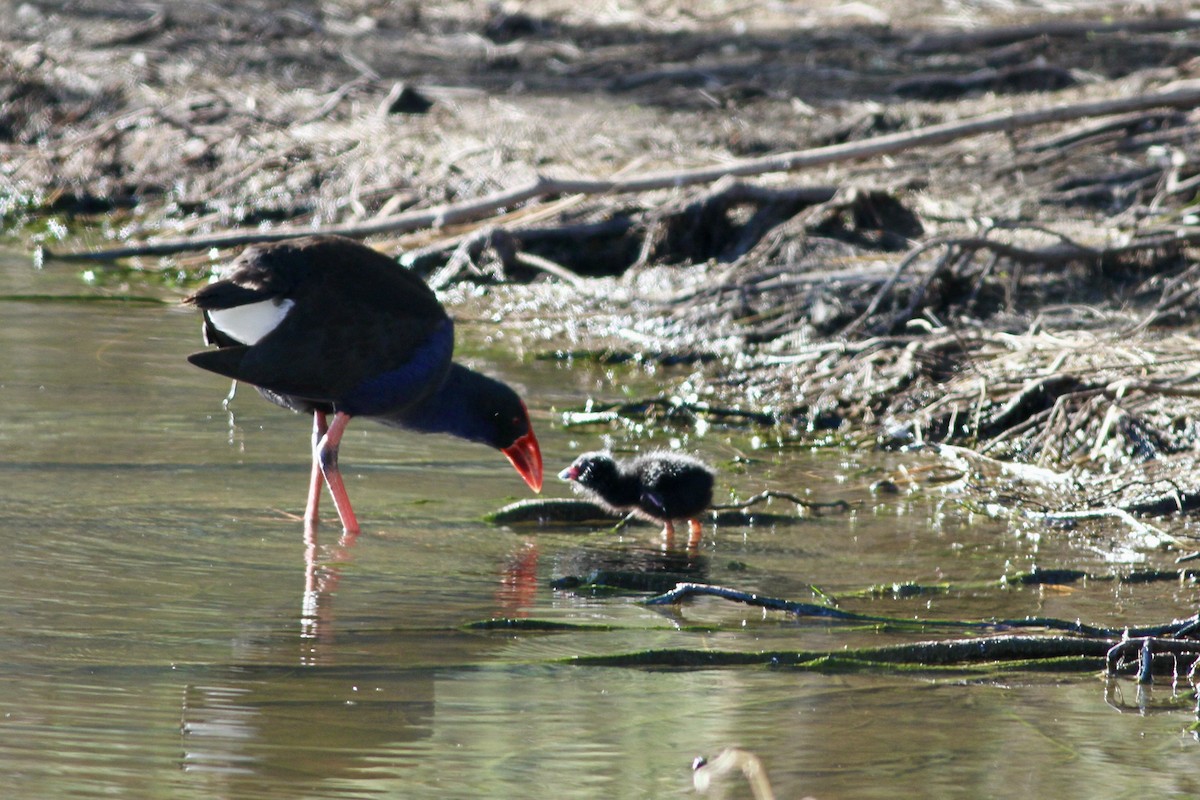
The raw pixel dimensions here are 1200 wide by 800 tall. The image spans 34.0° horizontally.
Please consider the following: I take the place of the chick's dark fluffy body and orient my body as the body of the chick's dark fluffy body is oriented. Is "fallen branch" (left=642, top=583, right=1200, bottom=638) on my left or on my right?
on my left

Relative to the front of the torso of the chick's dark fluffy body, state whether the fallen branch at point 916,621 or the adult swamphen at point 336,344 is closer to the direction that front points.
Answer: the adult swamphen

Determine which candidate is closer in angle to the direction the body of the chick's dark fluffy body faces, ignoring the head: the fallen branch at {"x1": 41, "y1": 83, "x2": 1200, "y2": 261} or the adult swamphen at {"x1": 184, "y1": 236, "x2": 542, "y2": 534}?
the adult swamphen

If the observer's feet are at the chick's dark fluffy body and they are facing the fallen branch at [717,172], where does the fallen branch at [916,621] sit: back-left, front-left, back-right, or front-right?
back-right

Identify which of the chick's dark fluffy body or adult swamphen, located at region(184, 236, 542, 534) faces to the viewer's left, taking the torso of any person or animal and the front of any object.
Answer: the chick's dark fluffy body

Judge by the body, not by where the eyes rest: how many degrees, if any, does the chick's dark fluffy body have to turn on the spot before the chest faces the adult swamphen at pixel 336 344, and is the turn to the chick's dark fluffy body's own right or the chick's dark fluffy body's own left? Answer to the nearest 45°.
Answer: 0° — it already faces it

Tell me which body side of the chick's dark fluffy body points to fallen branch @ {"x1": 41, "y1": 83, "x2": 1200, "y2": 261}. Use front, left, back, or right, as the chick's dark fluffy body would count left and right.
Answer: right

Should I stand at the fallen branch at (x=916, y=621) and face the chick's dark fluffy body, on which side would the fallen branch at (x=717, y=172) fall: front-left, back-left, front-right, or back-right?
front-right

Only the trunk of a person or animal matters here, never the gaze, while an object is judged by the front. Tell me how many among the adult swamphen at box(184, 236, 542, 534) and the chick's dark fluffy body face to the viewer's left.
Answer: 1

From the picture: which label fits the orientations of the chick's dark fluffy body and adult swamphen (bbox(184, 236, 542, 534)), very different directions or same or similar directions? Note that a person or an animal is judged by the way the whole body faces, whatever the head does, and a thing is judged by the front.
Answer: very different directions

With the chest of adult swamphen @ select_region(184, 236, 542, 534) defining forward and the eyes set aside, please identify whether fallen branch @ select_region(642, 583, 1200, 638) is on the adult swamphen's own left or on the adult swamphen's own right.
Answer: on the adult swamphen's own right

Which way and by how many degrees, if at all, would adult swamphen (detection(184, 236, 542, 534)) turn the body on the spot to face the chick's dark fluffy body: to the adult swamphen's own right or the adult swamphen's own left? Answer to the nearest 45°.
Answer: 0° — it already faces it

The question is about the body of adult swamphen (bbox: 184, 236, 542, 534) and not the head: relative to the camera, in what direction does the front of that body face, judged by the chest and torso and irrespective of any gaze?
to the viewer's right

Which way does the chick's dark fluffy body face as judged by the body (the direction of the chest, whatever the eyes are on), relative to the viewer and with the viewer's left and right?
facing to the left of the viewer

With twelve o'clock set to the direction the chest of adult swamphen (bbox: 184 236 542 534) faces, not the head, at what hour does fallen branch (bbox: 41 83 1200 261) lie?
The fallen branch is roughly at 10 o'clock from the adult swamphen.
